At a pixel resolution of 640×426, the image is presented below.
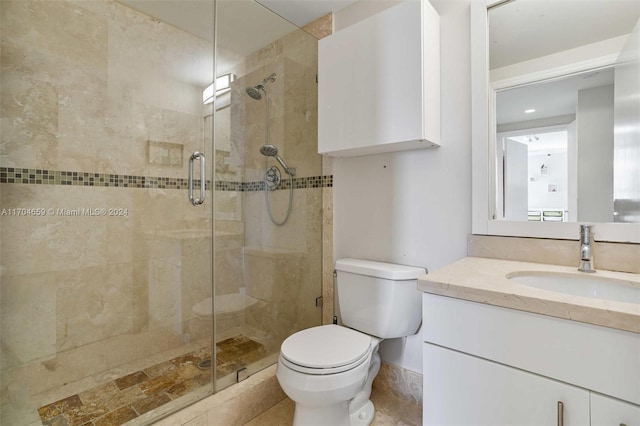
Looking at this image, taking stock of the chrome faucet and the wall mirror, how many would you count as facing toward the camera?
2

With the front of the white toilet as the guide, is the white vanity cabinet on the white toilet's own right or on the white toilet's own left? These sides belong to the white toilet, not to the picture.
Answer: on the white toilet's own left

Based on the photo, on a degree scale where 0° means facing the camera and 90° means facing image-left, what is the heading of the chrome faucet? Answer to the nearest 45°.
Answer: approximately 0°

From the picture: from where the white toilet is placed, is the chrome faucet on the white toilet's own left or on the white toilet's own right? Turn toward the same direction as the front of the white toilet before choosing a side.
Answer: on the white toilet's own left

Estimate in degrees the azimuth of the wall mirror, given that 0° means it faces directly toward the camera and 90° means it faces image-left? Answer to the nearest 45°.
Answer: approximately 0°

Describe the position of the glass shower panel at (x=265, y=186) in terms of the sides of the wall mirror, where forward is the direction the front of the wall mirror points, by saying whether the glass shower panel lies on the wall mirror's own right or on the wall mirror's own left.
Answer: on the wall mirror's own right

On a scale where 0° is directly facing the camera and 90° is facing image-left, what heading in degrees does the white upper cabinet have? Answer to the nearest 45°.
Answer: approximately 45°
